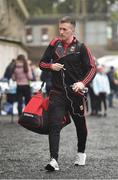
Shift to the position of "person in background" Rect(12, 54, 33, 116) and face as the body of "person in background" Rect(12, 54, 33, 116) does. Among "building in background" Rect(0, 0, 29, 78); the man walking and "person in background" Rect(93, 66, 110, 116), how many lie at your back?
1

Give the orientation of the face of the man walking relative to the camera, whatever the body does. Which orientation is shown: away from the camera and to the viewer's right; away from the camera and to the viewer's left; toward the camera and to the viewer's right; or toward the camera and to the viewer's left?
toward the camera and to the viewer's left

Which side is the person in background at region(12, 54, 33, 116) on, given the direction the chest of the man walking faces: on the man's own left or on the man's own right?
on the man's own right

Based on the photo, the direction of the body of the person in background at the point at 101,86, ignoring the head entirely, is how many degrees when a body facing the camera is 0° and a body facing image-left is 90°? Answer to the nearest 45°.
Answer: approximately 0°

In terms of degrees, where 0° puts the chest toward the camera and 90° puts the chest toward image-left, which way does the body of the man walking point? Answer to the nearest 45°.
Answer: approximately 45°
